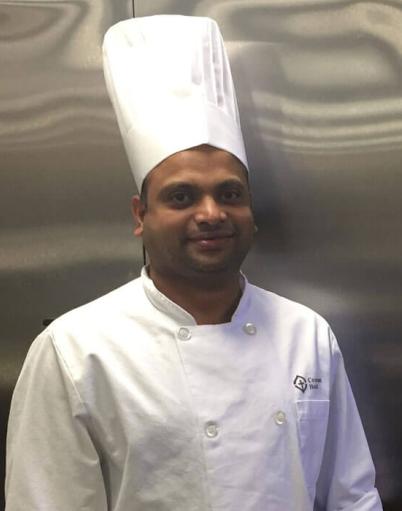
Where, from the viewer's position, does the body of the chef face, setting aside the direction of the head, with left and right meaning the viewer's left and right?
facing the viewer and to the right of the viewer
